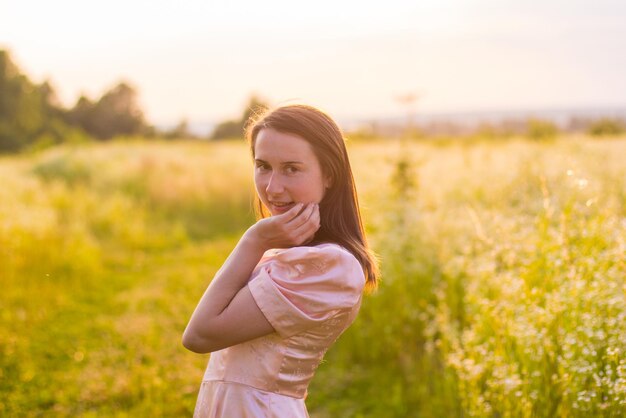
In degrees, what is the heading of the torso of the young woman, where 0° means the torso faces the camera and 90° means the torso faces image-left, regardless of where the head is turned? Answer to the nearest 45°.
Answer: approximately 90°

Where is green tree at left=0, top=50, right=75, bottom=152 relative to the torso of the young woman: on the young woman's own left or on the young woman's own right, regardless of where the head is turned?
on the young woman's own right

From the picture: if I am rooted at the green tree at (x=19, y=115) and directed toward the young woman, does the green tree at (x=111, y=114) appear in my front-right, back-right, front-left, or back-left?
back-left

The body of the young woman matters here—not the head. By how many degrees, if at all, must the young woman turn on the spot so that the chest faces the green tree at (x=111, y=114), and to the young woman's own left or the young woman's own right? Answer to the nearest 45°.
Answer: approximately 90° to the young woman's own right
